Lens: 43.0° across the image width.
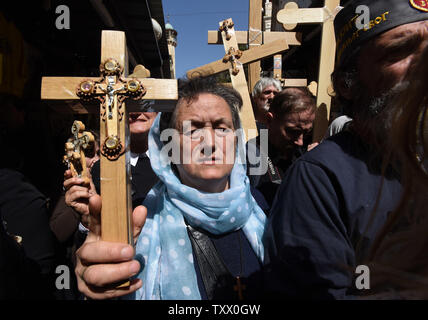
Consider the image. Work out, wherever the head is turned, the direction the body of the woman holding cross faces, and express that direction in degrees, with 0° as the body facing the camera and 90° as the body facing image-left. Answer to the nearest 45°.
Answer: approximately 0°

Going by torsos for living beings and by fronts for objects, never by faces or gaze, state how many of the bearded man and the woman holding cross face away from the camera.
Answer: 0
